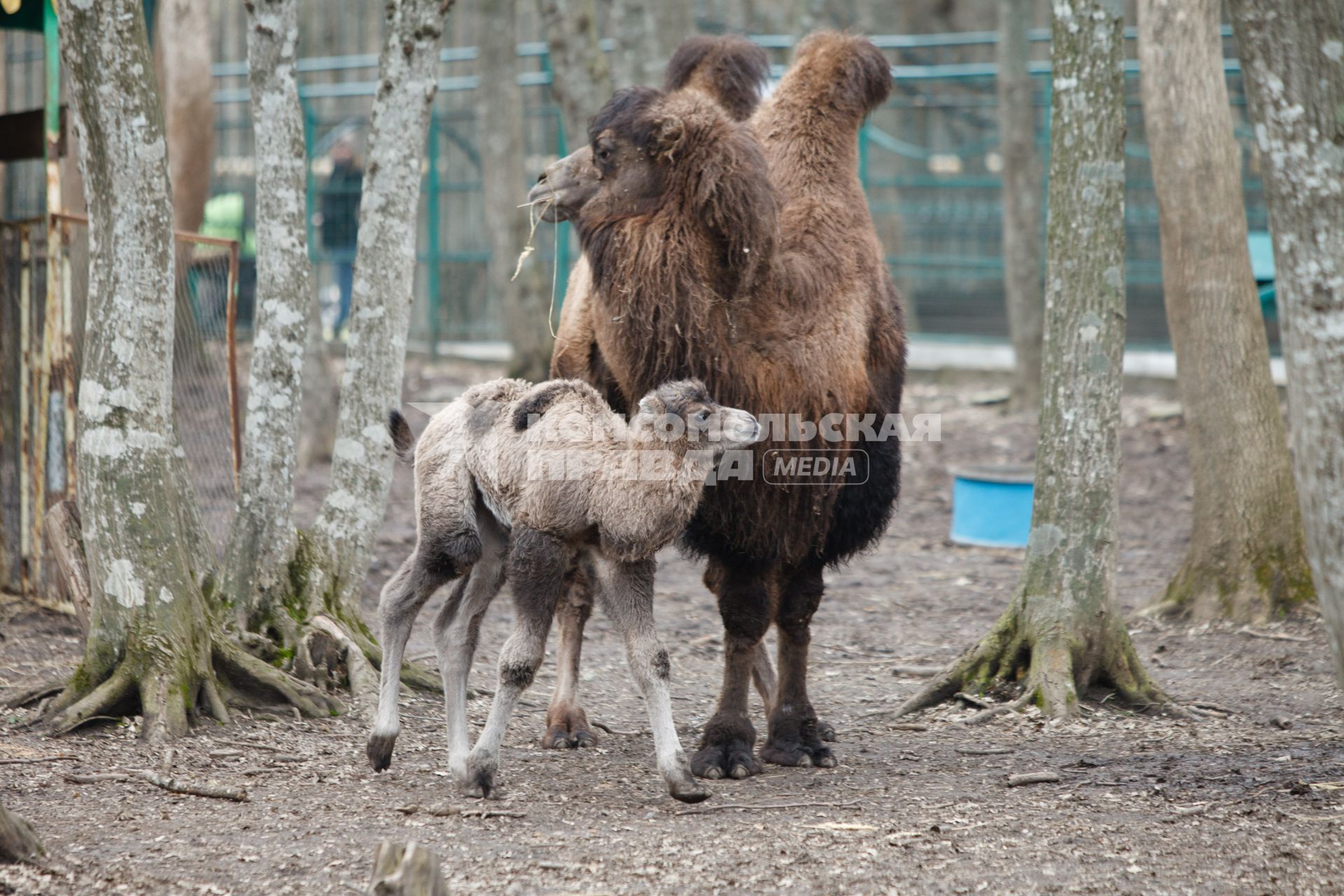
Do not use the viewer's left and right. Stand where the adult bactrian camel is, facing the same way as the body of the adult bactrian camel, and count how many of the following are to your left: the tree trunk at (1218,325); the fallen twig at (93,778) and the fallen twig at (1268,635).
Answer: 2

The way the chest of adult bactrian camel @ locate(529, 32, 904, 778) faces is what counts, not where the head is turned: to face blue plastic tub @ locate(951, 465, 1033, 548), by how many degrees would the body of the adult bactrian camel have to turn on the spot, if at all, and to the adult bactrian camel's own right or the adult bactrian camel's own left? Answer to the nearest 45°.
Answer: approximately 135° to the adult bactrian camel's own left

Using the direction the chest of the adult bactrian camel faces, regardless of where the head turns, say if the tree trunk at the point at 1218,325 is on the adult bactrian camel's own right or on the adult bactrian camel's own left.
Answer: on the adult bactrian camel's own left

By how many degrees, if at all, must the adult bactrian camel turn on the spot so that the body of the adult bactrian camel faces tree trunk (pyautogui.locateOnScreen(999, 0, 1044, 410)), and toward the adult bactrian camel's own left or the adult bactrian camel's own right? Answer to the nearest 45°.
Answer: approximately 135° to the adult bactrian camel's own left

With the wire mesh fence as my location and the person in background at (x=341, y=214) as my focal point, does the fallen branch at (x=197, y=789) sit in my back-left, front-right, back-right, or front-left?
back-right

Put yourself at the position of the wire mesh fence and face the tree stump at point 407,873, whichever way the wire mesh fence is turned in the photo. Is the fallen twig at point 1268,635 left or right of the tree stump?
left

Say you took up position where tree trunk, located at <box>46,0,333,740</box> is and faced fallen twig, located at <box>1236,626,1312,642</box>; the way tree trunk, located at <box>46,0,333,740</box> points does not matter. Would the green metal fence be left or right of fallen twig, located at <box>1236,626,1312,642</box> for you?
left

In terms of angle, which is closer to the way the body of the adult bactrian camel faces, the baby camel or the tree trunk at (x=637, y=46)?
the baby camel
